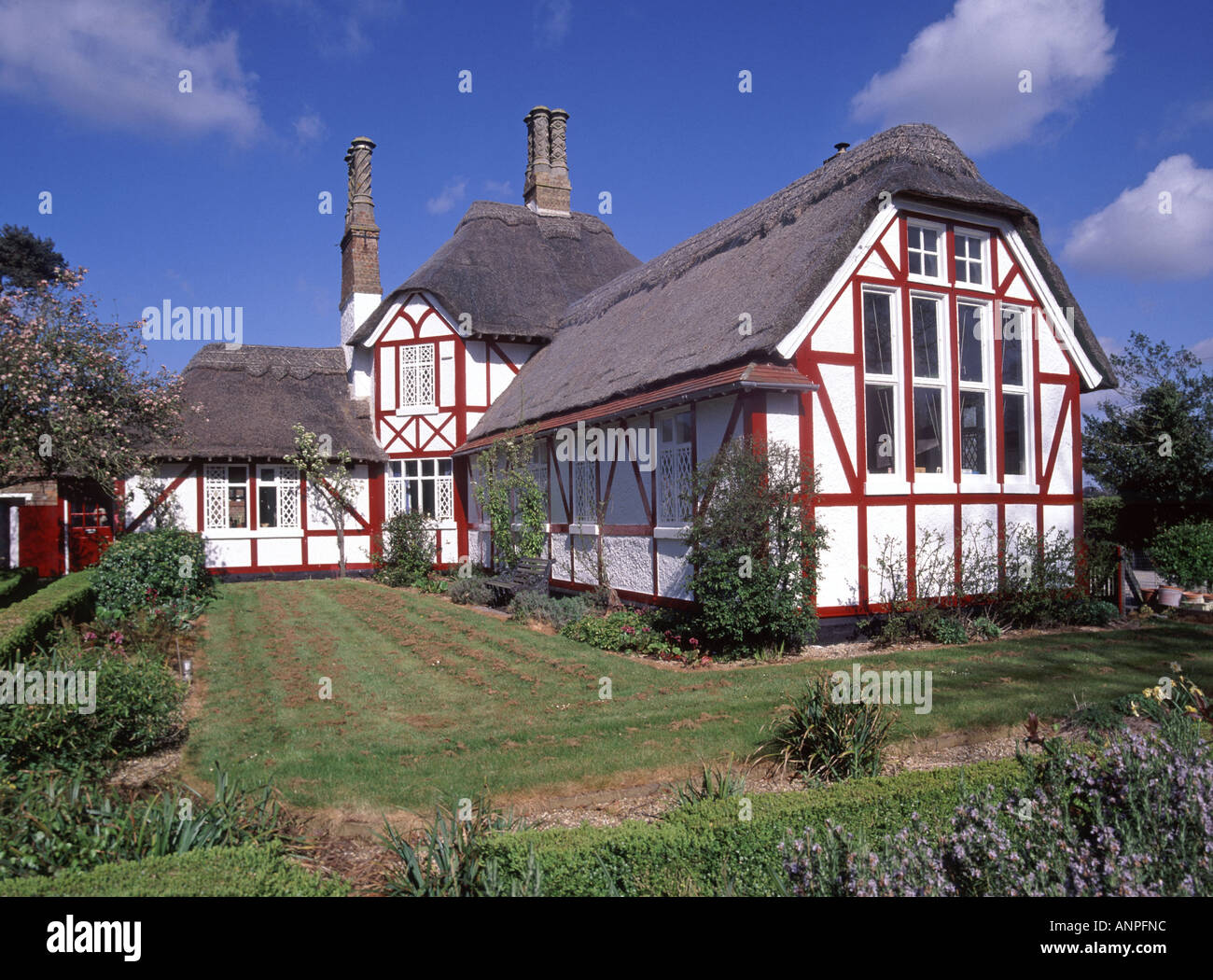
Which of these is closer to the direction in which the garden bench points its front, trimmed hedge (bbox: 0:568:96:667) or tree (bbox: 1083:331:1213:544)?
the trimmed hedge

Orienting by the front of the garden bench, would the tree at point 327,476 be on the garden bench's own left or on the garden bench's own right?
on the garden bench's own right

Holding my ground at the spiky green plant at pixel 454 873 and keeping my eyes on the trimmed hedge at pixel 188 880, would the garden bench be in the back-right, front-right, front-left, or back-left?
back-right

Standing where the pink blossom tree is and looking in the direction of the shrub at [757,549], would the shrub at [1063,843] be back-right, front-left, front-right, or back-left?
front-right

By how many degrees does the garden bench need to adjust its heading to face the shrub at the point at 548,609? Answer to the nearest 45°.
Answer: approximately 45° to its left

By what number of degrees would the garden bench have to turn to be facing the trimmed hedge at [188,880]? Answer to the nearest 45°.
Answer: approximately 45° to its left

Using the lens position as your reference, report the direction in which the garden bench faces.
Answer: facing the viewer and to the left of the viewer

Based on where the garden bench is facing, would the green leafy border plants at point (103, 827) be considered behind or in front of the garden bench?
in front

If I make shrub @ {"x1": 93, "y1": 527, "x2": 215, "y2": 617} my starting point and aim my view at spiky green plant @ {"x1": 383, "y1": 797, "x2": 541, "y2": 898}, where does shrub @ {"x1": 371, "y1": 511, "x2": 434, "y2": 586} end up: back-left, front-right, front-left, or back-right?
back-left

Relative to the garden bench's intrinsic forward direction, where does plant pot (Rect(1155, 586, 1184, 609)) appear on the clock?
The plant pot is roughly at 8 o'clock from the garden bench.

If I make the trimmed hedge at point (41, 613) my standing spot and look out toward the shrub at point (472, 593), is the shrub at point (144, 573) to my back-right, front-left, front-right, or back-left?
front-left

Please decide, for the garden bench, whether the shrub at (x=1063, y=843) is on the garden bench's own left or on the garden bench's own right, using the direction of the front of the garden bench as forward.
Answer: on the garden bench's own left

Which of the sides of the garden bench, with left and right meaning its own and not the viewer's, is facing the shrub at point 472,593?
right

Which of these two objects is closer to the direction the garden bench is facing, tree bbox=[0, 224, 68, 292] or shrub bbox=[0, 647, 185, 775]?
the shrub

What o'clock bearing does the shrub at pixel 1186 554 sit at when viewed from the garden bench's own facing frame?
The shrub is roughly at 8 o'clock from the garden bench.

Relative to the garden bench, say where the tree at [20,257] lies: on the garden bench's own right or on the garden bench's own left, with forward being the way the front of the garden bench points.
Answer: on the garden bench's own right
